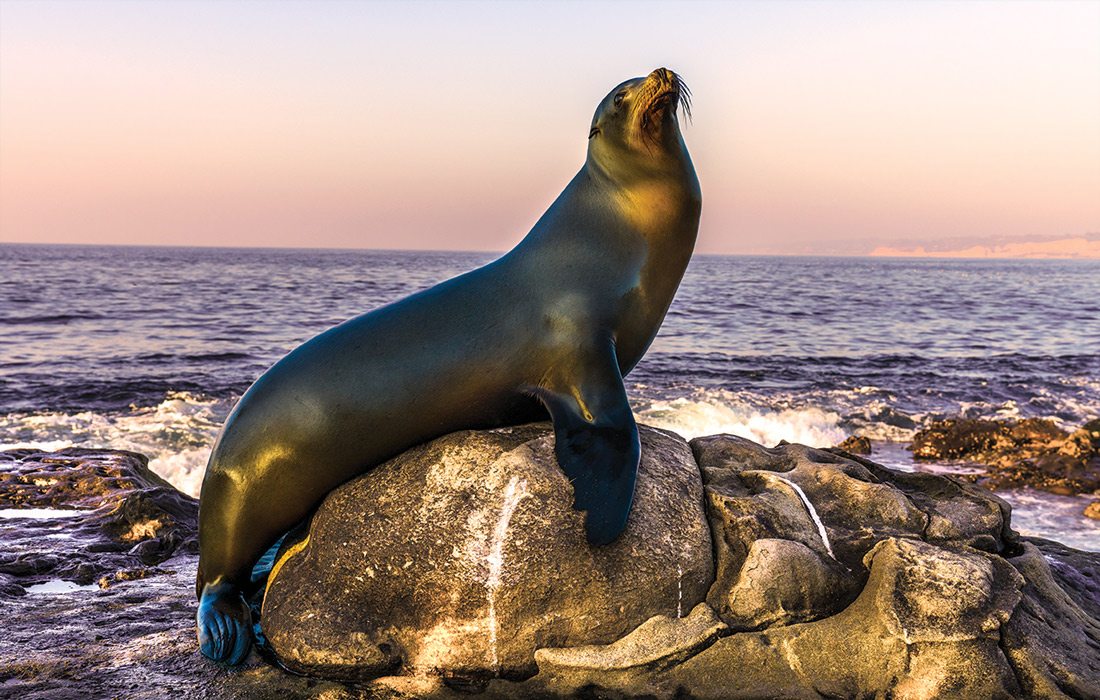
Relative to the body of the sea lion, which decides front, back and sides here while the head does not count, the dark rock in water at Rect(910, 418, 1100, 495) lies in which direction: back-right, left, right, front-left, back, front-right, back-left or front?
front-left

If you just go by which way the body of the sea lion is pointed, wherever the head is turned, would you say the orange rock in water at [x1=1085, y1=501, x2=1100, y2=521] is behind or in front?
in front

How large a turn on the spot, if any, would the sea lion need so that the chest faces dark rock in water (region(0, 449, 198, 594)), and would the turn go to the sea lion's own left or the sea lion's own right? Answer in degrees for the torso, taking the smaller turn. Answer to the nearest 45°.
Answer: approximately 135° to the sea lion's own left

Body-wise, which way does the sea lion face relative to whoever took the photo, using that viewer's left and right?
facing to the right of the viewer

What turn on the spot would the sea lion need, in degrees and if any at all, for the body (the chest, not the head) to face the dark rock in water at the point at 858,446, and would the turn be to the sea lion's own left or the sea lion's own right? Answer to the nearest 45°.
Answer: approximately 45° to the sea lion's own left
